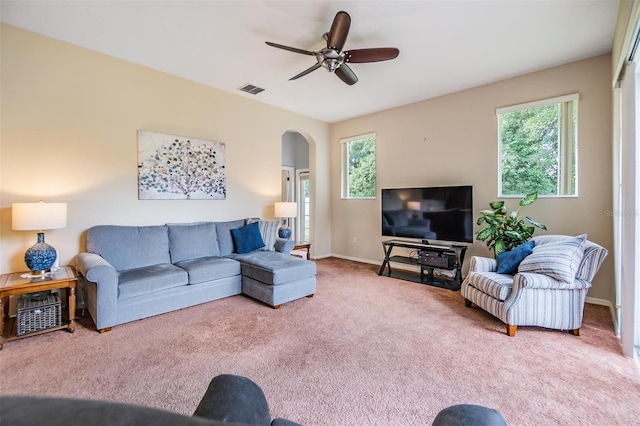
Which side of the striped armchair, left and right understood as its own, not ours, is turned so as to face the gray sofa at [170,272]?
front

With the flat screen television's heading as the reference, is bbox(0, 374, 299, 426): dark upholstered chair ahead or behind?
ahead

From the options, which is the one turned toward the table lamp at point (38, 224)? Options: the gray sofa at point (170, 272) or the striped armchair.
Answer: the striped armchair

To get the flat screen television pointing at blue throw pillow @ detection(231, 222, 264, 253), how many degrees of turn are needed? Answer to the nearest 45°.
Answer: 0° — it already faces it

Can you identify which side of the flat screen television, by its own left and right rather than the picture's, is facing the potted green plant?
left

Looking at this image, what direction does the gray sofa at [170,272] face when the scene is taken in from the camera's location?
facing the viewer and to the right of the viewer

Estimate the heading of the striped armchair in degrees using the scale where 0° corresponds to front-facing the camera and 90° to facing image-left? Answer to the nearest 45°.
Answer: approximately 45°

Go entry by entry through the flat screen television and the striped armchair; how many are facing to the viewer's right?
0

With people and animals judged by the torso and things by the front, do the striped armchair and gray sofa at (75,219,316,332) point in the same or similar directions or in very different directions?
very different directions
